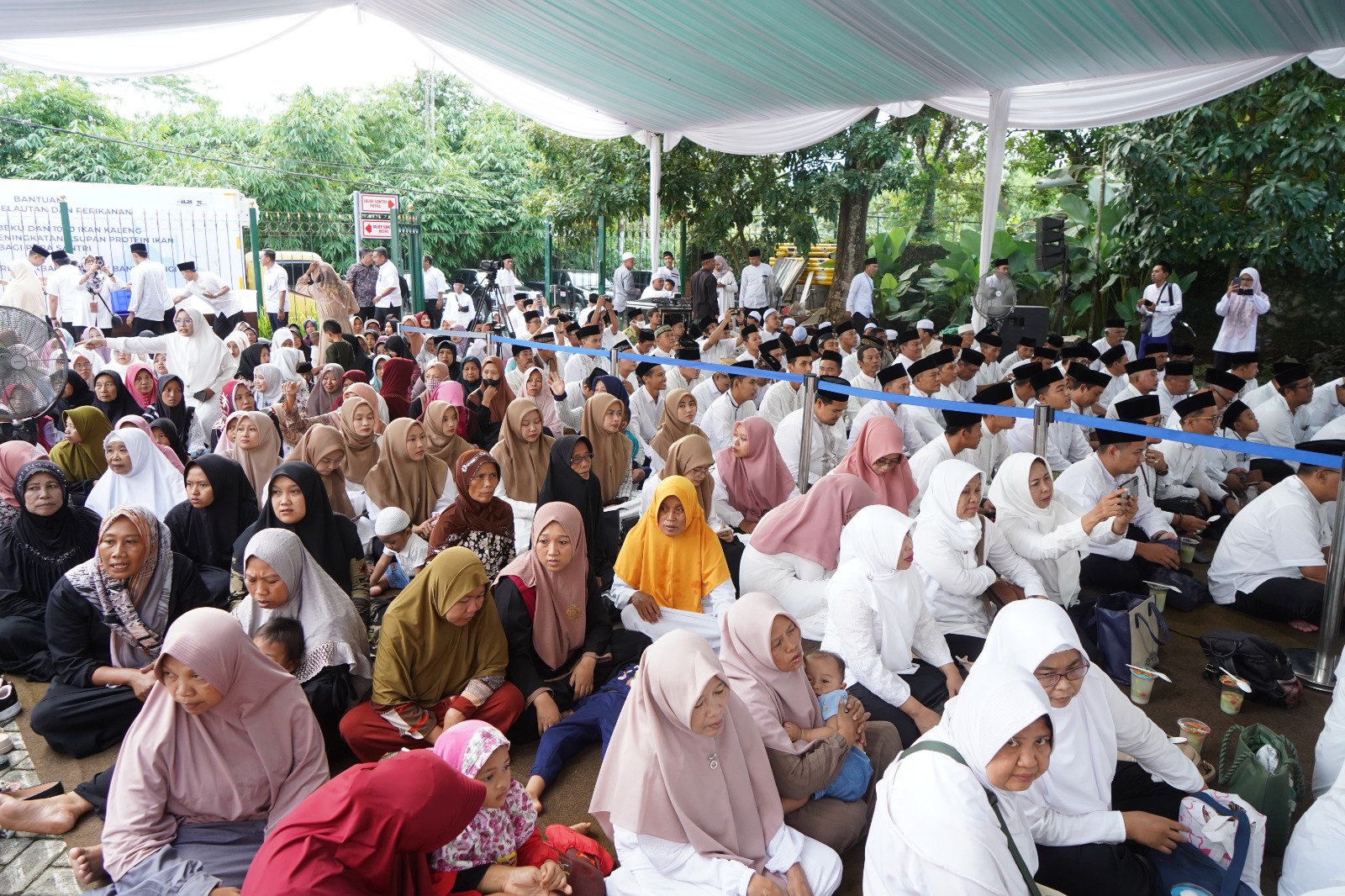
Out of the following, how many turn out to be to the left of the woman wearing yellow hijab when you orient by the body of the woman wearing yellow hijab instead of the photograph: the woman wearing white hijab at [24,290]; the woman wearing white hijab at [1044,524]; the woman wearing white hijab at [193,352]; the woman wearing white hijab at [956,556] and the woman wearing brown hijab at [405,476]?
2

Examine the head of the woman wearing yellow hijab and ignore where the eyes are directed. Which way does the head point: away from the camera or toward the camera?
toward the camera

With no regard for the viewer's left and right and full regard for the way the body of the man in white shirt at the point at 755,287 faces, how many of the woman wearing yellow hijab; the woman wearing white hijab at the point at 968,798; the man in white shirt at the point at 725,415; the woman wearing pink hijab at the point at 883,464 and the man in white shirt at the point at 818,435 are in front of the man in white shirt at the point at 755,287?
5

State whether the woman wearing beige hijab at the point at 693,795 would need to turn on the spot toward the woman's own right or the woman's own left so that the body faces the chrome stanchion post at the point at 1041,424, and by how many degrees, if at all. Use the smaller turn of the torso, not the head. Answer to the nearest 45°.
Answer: approximately 90° to the woman's own left

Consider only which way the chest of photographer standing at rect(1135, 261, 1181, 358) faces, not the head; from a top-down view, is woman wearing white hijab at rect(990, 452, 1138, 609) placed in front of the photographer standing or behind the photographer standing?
in front

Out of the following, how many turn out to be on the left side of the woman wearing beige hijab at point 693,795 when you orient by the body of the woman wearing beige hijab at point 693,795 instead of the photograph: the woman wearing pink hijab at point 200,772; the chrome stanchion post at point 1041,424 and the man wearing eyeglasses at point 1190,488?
2

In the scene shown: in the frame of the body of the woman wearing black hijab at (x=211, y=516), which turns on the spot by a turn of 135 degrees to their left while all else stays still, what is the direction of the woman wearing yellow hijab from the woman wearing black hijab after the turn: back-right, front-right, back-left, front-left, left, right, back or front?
front-right

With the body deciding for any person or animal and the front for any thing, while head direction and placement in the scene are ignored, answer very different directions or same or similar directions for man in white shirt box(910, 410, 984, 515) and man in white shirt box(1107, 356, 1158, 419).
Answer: same or similar directions

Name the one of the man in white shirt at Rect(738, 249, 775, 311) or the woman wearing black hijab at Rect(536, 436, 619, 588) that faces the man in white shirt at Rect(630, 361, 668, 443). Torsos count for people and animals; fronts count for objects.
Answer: the man in white shirt at Rect(738, 249, 775, 311)

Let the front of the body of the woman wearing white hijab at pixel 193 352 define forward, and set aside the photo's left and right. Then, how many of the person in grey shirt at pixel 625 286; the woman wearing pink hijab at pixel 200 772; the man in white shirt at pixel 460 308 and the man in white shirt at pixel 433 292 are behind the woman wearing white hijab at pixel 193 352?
3

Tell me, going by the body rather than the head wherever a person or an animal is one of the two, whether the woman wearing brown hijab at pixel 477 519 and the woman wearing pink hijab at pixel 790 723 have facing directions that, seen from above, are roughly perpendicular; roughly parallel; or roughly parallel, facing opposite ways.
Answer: roughly parallel

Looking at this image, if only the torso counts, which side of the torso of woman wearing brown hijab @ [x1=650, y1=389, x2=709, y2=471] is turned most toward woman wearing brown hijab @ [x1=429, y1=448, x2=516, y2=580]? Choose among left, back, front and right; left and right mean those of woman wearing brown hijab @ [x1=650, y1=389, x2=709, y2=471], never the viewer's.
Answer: right
